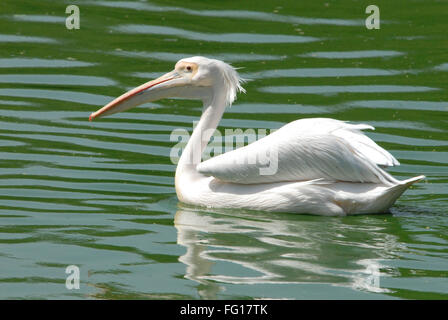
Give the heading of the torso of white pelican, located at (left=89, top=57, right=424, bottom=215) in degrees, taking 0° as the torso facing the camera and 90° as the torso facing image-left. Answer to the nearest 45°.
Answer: approximately 90°
